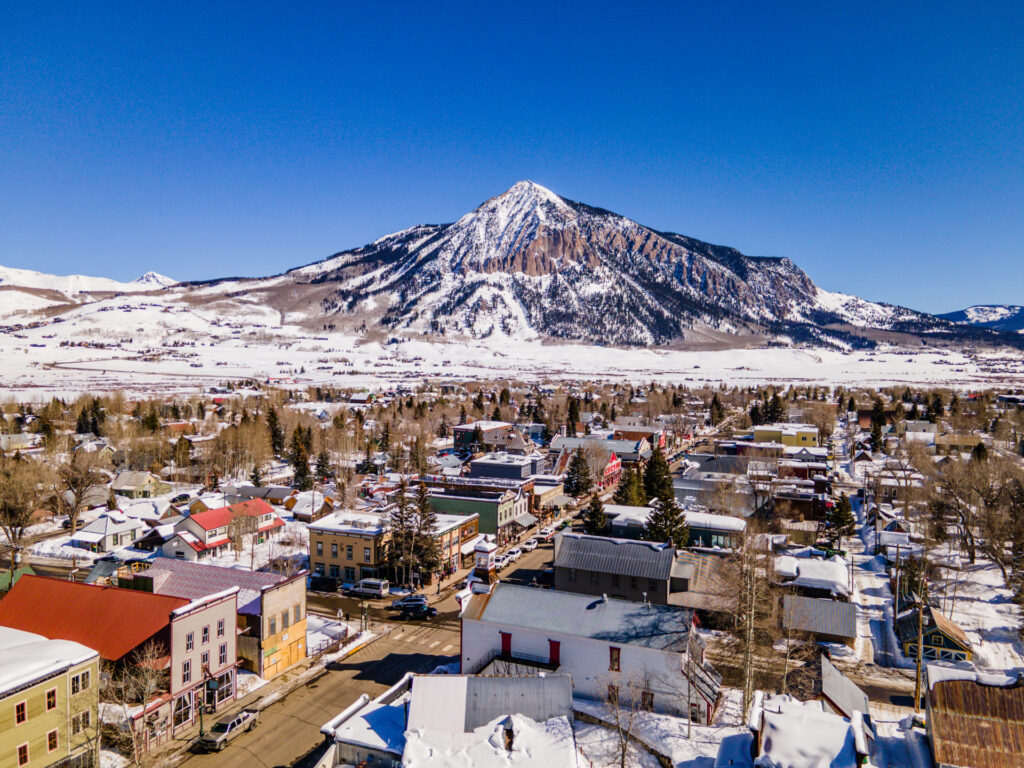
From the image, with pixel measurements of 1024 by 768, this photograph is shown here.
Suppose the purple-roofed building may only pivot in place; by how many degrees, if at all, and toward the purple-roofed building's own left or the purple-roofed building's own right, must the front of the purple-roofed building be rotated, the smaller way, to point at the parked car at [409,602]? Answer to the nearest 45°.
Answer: approximately 90° to the purple-roofed building's own left

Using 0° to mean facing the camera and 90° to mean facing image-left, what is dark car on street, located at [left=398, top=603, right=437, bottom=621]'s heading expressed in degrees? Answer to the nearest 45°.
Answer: approximately 270°

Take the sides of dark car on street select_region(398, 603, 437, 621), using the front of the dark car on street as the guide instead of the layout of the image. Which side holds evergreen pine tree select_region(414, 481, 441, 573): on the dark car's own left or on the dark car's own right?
on the dark car's own left

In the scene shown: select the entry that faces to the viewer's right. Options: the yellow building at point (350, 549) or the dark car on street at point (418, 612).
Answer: the dark car on street

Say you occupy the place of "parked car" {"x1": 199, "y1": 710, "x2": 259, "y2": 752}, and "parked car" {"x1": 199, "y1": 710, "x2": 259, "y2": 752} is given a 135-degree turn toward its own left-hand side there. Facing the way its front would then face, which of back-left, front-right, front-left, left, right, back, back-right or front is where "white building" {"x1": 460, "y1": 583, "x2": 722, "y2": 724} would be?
front

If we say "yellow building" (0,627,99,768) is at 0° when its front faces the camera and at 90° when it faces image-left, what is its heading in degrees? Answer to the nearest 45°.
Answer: approximately 315°

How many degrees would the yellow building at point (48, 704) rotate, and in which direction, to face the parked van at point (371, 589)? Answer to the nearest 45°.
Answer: approximately 90° to its left

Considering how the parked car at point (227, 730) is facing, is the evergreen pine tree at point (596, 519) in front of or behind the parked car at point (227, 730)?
behind

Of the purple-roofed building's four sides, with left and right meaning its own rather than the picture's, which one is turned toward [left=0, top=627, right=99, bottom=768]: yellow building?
right
